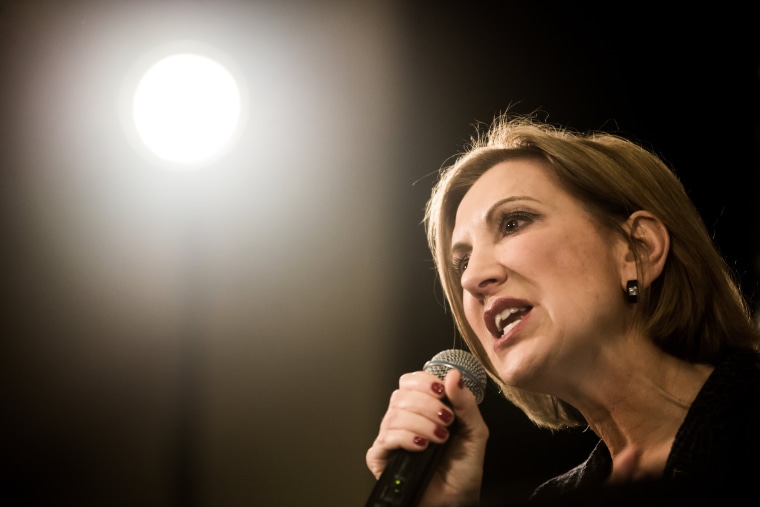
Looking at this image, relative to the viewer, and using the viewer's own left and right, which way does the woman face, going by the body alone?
facing the viewer and to the left of the viewer

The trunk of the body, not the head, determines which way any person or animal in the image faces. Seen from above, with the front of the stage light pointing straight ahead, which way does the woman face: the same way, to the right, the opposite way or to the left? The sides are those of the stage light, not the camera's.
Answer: to the right

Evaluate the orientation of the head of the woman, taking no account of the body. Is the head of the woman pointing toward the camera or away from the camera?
toward the camera

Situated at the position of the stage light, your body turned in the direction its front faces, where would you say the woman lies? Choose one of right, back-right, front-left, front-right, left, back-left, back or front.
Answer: front-left

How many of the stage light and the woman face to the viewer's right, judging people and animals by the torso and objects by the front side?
0

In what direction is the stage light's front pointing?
toward the camera
